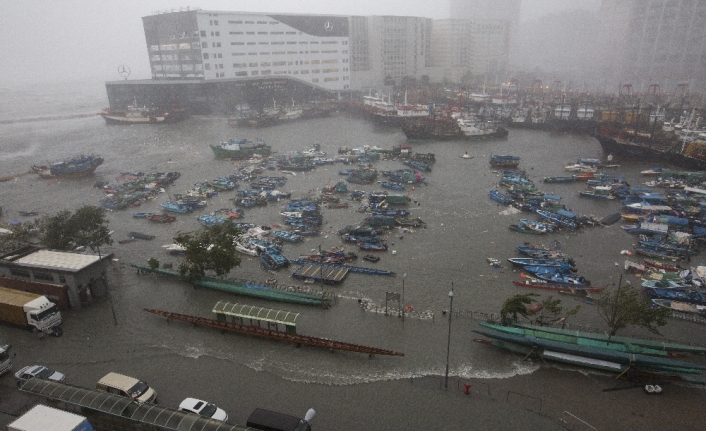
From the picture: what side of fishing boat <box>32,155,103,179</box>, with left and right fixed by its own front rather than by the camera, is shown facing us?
left

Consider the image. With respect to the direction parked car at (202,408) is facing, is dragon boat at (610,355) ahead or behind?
ahead

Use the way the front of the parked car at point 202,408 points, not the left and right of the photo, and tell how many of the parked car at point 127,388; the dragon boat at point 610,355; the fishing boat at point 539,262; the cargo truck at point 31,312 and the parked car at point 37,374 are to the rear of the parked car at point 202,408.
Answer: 3

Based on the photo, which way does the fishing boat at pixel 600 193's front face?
to the viewer's left

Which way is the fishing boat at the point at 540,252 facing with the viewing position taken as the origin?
facing to the left of the viewer

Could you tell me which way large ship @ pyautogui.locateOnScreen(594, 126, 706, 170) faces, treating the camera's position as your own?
facing to the left of the viewer

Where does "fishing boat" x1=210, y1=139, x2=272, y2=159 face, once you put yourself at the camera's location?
facing to the left of the viewer

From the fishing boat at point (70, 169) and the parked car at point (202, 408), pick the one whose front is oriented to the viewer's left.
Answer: the fishing boat

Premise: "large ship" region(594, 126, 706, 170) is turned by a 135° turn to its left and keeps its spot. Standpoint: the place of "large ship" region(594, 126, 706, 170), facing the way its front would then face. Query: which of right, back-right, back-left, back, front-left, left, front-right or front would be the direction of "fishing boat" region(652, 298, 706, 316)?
front-right
